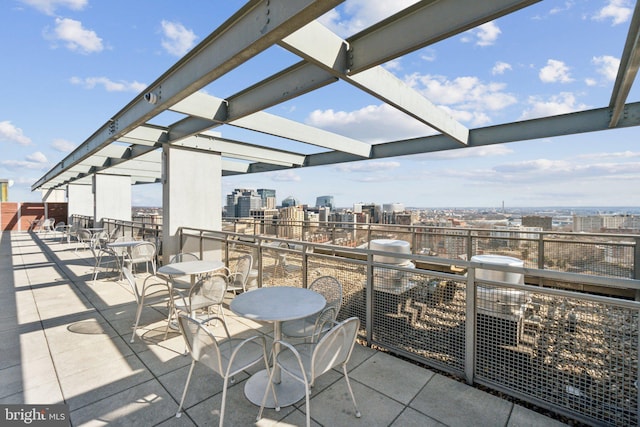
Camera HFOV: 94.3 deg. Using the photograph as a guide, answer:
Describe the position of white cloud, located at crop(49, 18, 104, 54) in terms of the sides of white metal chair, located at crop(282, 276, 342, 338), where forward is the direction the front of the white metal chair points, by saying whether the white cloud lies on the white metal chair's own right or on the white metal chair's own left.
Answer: on the white metal chair's own right

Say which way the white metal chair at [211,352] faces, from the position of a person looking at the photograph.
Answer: facing away from the viewer and to the right of the viewer

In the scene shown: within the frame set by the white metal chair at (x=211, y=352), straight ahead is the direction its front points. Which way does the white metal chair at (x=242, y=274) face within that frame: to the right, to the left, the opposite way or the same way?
the opposite way

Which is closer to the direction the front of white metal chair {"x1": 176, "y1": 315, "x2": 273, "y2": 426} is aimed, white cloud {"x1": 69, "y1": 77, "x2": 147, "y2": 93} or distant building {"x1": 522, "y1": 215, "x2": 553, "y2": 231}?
the distant building

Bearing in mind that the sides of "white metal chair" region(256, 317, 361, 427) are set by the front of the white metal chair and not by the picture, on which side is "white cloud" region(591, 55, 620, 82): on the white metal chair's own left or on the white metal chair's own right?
on the white metal chair's own right

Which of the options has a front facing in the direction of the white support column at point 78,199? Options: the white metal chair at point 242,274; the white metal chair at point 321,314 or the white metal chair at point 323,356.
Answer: the white metal chair at point 323,356

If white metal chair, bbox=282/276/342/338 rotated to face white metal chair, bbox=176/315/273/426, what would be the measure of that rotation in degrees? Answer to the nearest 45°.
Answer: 0° — it already faces it

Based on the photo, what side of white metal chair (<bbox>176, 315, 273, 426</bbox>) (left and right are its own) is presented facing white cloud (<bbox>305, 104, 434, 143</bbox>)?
front

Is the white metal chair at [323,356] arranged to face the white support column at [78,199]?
yes

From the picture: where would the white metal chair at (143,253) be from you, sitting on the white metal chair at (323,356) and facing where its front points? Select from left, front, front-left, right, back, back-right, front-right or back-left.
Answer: front

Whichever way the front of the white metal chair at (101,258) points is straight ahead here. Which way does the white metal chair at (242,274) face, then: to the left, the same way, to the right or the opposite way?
the opposite way

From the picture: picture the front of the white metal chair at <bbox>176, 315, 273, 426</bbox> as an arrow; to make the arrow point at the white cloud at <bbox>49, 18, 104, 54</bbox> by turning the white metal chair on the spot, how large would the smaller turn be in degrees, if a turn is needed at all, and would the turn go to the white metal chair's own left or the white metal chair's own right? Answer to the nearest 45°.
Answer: approximately 90° to the white metal chair's own left

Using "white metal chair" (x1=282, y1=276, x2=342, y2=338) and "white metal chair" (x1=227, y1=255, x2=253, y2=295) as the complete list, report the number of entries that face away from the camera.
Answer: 0
